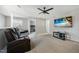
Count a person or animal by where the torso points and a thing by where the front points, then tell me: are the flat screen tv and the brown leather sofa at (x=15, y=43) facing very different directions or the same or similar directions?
very different directions

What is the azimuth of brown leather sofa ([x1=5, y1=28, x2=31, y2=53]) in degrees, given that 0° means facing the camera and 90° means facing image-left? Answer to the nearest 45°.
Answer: approximately 270°

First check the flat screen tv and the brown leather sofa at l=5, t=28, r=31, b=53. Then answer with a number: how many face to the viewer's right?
1

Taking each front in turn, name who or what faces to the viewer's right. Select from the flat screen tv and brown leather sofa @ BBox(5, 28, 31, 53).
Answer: the brown leather sofa

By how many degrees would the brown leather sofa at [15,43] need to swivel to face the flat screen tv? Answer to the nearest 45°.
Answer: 0° — it already faces it
